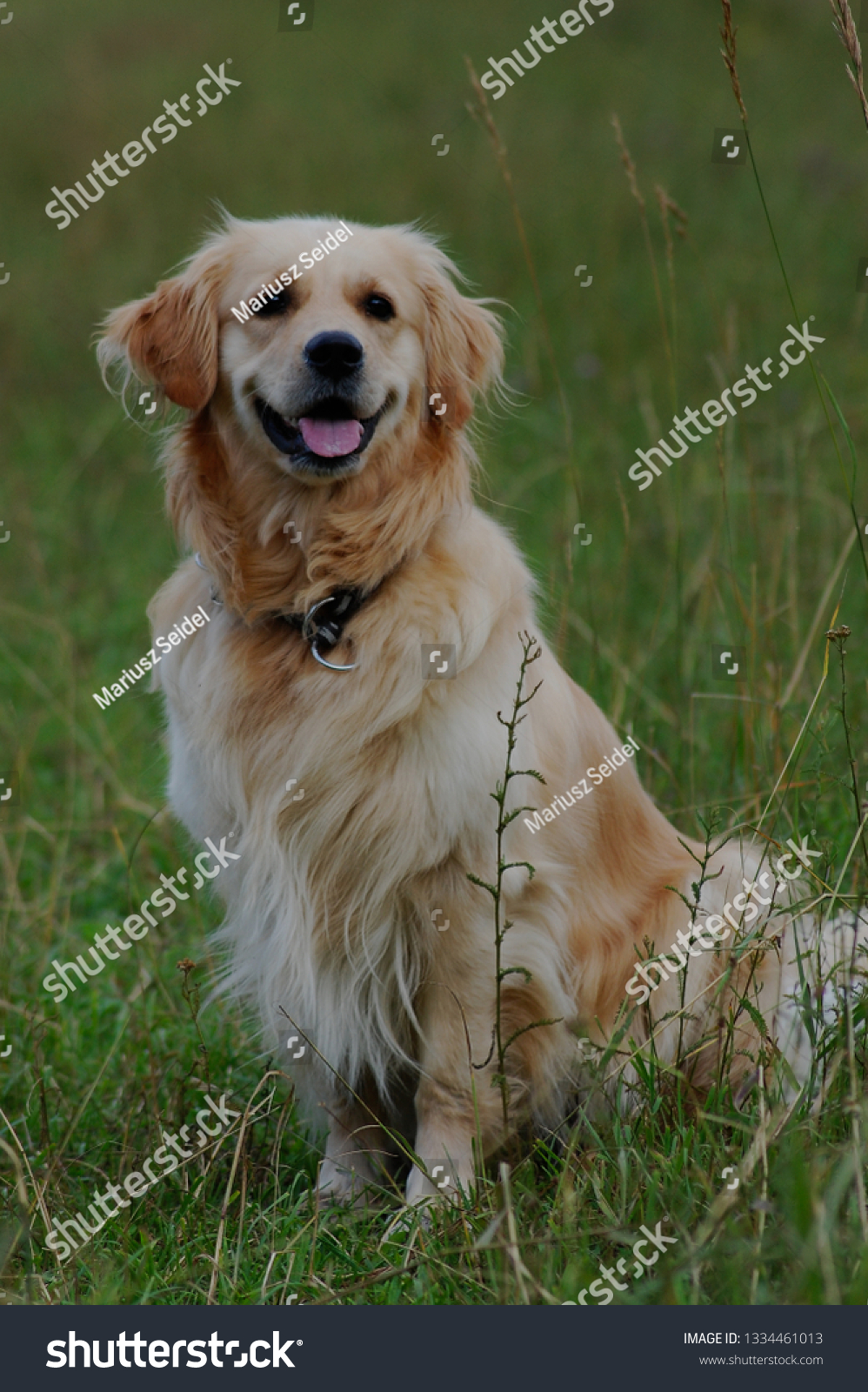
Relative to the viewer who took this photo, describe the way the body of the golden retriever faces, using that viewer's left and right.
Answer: facing the viewer and to the left of the viewer
